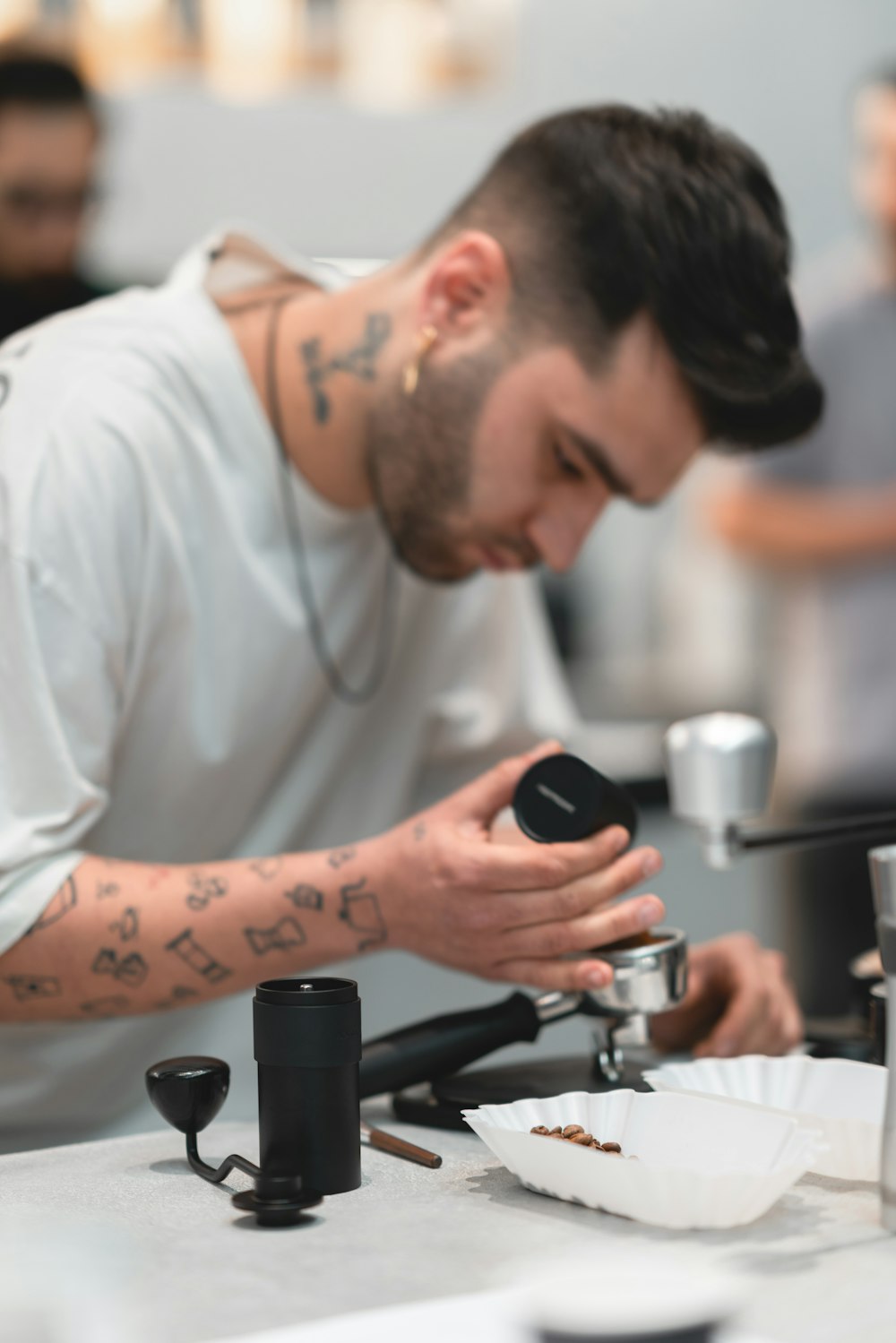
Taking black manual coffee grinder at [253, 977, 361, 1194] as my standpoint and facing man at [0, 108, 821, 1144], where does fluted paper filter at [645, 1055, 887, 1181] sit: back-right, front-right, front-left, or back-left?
front-right

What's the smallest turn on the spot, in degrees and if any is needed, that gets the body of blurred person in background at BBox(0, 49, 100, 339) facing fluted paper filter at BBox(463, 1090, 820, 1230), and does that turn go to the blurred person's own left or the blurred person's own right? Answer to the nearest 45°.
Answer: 0° — they already face it

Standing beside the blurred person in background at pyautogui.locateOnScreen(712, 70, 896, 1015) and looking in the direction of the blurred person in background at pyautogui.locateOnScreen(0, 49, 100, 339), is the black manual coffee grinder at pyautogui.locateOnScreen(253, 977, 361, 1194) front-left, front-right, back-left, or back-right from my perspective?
front-left

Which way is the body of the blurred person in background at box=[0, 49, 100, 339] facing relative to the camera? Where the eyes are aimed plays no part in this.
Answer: toward the camera

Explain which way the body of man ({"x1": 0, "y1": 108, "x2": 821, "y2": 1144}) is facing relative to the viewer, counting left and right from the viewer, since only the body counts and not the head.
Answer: facing the viewer and to the right of the viewer

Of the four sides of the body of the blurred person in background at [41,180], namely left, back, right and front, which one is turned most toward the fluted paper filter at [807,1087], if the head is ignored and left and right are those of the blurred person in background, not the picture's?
front

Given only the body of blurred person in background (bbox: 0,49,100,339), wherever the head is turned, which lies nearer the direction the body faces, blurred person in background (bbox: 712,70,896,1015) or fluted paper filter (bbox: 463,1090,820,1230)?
the fluted paper filter

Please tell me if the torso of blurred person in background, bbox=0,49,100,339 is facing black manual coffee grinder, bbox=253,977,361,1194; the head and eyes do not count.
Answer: yes
